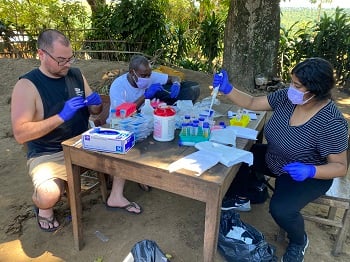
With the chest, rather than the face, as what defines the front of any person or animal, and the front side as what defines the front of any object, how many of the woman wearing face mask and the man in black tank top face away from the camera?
0

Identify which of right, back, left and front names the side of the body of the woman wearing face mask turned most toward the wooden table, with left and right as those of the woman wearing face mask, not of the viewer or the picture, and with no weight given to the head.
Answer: front

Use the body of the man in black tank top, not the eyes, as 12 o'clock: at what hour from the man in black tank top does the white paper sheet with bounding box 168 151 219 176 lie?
The white paper sheet is roughly at 12 o'clock from the man in black tank top.

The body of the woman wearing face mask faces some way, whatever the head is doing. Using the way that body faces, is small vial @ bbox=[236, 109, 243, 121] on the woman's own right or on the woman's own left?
on the woman's own right

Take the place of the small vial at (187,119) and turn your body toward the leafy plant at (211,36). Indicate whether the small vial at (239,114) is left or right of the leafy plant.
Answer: right

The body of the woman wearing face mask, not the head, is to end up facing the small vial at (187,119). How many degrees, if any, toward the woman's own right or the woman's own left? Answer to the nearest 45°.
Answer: approximately 45° to the woman's own right

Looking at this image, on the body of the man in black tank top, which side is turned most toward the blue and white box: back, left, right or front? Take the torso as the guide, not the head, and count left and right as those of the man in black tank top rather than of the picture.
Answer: front

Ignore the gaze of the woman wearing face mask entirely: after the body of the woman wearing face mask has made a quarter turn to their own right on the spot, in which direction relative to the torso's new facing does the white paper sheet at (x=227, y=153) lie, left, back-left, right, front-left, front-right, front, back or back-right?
left

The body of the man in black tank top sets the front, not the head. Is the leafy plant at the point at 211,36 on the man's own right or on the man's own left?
on the man's own left

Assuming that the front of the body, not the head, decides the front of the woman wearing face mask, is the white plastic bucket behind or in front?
in front

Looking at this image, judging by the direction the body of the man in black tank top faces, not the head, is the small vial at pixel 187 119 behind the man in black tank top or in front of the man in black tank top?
in front

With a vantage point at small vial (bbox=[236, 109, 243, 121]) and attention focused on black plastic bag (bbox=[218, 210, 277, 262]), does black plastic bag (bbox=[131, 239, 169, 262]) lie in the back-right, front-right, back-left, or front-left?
front-right

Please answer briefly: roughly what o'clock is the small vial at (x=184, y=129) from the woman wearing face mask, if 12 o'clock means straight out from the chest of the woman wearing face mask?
The small vial is roughly at 1 o'clock from the woman wearing face mask.

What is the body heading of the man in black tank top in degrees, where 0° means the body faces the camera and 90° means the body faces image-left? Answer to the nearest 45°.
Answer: approximately 315°

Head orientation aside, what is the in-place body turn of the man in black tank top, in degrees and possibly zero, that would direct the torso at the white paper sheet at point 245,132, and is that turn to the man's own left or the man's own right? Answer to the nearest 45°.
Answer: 0° — they already face it

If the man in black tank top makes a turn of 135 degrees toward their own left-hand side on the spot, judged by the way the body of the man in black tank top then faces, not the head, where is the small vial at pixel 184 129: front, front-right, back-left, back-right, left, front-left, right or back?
back-right

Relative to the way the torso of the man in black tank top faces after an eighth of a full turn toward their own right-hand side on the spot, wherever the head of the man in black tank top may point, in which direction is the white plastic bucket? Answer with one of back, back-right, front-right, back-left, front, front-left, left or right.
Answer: front-left
